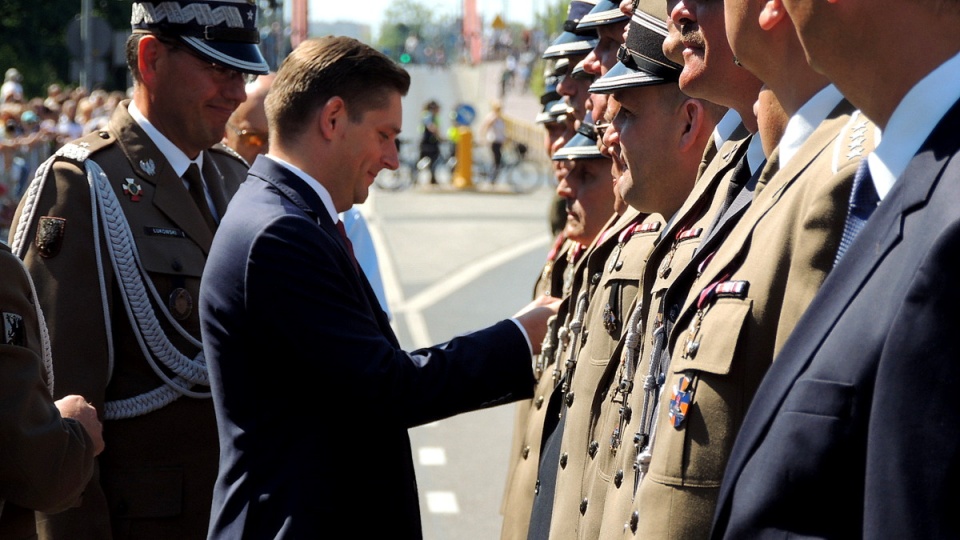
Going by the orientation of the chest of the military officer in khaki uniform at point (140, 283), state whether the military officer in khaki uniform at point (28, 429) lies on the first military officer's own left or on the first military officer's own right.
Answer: on the first military officer's own right

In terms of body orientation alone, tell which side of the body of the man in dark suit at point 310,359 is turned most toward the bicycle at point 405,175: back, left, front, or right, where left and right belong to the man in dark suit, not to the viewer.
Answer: left

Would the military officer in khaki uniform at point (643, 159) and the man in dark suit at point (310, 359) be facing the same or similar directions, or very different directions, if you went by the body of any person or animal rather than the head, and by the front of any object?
very different directions

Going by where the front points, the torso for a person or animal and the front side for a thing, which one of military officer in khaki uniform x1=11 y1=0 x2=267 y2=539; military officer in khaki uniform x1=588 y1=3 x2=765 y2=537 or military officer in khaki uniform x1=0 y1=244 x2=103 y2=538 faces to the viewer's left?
military officer in khaki uniform x1=588 y1=3 x2=765 y2=537

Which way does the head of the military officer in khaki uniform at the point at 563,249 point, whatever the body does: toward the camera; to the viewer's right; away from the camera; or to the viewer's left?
to the viewer's left

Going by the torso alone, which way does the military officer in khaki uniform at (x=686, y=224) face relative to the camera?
to the viewer's left

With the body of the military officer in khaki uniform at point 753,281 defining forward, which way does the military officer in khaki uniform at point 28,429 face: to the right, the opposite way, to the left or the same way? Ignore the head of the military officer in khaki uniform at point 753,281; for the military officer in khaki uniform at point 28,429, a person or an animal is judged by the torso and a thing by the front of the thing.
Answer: the opposite way

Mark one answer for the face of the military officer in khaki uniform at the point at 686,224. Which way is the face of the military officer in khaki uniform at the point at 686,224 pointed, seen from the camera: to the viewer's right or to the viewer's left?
to the viewer's left

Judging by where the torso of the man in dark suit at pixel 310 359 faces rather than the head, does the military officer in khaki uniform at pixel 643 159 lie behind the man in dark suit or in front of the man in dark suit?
in front

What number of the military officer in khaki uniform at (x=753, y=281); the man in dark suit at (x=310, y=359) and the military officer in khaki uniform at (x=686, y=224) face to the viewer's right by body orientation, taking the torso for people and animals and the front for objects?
1

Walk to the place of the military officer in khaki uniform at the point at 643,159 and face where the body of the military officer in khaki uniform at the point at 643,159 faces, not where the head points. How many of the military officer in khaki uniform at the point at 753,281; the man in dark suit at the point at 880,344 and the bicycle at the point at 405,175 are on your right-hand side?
1

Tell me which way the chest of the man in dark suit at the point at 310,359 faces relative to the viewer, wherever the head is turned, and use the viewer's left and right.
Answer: facing to the right of the viewer

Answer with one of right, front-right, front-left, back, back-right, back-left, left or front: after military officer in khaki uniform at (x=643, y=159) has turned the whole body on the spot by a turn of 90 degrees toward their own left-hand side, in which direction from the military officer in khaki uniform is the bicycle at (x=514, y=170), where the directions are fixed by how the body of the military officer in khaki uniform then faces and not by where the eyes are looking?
back

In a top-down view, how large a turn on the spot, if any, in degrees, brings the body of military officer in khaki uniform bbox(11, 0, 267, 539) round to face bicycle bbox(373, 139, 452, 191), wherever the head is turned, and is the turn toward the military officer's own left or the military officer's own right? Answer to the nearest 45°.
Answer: approximately 135° to the military officer's own left

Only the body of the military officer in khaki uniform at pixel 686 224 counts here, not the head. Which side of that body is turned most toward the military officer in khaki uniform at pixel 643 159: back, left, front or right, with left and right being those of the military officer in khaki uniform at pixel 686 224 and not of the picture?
right

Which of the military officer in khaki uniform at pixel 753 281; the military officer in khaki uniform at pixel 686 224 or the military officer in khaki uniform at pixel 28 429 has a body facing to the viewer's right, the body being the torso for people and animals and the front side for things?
the military officer in khaki uniform at pixel 28 429
